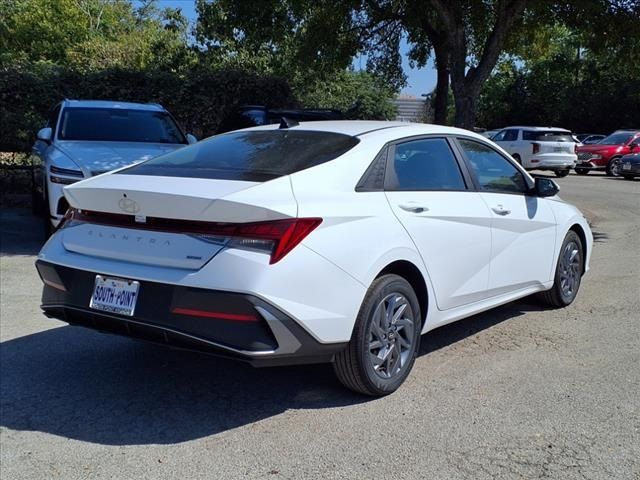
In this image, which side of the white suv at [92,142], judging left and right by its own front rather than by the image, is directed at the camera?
front

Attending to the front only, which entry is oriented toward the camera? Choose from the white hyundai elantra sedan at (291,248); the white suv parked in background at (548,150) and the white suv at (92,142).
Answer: the white suv at (92,142)

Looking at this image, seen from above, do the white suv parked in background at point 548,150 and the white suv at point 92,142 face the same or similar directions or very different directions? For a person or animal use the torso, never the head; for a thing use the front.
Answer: very different directions

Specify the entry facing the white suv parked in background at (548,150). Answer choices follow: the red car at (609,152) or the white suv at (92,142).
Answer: the red car

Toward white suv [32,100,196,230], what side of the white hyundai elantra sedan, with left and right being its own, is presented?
left

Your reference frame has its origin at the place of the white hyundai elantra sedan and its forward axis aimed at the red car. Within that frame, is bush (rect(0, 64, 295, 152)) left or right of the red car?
left

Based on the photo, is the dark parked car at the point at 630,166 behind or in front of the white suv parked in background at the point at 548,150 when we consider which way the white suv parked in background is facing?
behind

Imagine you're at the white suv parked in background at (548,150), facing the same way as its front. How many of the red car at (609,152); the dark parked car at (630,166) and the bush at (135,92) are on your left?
1

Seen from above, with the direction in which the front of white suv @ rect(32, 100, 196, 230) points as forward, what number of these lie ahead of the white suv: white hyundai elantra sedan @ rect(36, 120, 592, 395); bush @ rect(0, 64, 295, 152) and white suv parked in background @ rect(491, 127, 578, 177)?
1

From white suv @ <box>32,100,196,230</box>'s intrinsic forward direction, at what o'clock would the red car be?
The red car is roughly at 8 o'clock from the white suv.

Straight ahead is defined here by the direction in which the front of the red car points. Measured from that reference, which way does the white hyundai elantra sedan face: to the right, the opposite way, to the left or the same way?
the opposite way

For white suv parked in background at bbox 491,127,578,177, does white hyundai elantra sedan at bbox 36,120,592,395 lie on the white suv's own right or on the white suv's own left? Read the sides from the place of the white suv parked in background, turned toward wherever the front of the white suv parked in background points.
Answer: on the white suv's own left

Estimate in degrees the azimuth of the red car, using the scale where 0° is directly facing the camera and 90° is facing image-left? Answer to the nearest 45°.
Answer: approximately 45°

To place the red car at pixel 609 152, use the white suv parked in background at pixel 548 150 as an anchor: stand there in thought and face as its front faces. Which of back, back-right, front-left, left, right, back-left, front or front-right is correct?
right

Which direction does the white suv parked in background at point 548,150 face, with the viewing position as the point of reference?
facing away from the viewer and to the left of the viewer

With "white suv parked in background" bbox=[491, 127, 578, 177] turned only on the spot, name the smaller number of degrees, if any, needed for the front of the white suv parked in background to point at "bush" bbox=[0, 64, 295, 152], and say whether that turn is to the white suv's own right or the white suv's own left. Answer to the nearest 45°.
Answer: approximately 90° to the white suv's own left
